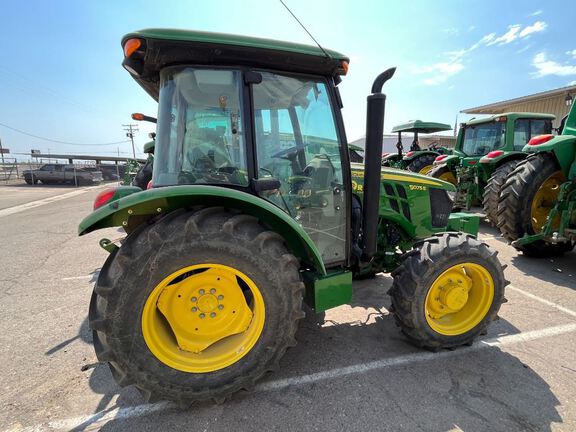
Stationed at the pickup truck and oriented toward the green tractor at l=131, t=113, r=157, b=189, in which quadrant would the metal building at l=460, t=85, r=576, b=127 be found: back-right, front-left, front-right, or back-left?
front-left

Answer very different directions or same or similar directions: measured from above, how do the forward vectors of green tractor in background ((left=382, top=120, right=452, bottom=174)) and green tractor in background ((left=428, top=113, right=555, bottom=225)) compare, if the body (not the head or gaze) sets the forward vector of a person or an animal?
same or similar directions

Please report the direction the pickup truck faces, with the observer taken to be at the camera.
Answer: facing to the left of the viewer
